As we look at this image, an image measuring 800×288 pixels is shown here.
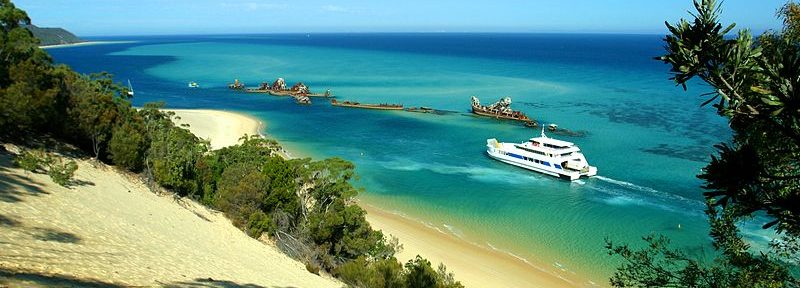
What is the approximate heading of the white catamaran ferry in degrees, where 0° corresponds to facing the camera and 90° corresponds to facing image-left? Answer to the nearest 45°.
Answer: approximately 135°

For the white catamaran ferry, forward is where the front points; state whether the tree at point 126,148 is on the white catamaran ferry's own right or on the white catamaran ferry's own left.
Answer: on the white catamaran ferry's own left

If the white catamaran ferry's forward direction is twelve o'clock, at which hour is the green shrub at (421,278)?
The green shrub is roughly at 8 o'clock from the white catamaran ferry.

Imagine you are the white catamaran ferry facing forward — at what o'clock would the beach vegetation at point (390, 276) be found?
The beach vegetation is roughly at 8 o'clock from the white catamaran ferry.

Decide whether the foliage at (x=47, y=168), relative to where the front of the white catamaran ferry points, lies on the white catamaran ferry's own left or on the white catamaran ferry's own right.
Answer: on the white catamaran ferry's own left

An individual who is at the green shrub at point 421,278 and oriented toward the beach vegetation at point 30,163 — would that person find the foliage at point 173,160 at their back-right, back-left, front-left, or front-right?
front-right

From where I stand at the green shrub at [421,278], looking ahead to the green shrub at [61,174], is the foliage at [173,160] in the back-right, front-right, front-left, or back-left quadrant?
front-right

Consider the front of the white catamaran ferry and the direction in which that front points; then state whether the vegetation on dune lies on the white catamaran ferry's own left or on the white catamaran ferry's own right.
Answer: on the white catamaran ferry's own left

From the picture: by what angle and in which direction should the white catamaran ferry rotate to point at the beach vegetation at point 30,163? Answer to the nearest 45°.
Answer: approximately 90° to its left

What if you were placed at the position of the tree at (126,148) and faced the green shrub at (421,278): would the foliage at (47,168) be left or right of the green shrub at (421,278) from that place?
right
